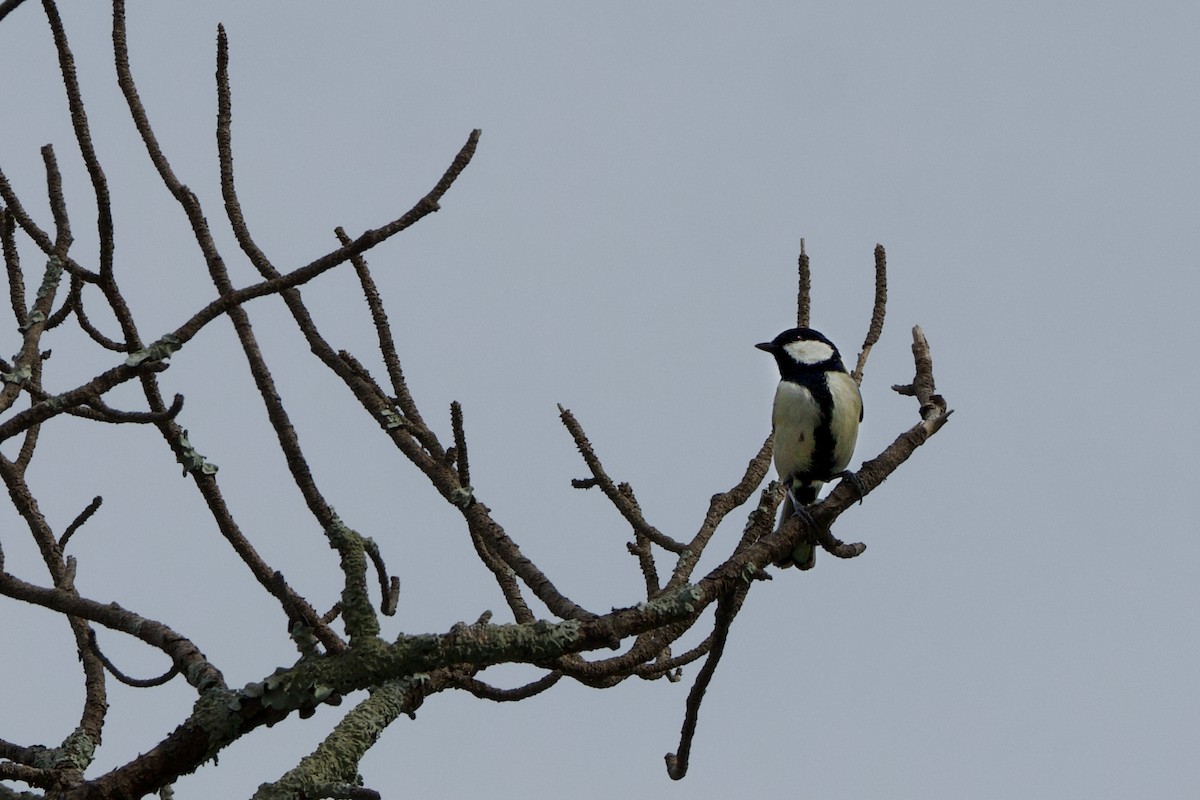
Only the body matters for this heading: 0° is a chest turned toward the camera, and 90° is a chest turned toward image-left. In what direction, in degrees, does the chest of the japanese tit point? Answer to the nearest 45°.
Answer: approximately 0°

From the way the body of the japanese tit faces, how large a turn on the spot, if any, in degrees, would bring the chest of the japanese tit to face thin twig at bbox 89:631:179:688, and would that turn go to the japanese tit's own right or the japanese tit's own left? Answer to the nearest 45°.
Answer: approximately 45° to the japanese tit's own right
